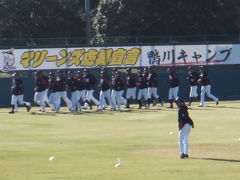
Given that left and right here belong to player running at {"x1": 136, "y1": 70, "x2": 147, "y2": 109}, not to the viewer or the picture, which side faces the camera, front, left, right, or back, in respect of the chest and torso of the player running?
left

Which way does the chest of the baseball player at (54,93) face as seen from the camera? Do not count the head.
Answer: to the viewer's left

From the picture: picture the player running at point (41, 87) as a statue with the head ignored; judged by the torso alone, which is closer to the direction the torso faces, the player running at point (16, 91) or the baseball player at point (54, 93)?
the player running

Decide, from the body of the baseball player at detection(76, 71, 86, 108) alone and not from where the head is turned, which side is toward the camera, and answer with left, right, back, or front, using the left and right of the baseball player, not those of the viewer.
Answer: left

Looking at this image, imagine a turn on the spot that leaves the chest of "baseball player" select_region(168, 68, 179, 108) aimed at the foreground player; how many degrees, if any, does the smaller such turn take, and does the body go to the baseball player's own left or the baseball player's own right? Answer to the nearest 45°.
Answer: approximately 90° to the baseball player's own left

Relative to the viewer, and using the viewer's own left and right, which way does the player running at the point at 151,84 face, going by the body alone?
facing to the left of the viewer

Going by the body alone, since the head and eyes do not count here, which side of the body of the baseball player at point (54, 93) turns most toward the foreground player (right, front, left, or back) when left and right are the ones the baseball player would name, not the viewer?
left

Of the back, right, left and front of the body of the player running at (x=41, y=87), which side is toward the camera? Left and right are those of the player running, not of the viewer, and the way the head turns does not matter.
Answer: left

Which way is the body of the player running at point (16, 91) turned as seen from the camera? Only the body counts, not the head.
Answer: to the viewer's left

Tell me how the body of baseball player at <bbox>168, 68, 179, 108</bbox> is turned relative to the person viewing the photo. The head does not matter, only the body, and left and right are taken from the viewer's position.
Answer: facing to the left of the viewer

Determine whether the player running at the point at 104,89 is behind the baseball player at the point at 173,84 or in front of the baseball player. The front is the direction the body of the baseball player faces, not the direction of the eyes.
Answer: in front

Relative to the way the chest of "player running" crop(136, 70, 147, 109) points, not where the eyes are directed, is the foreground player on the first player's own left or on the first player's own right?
on the first player's own left

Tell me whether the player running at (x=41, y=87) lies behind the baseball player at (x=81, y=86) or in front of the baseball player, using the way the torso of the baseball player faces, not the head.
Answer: in front
